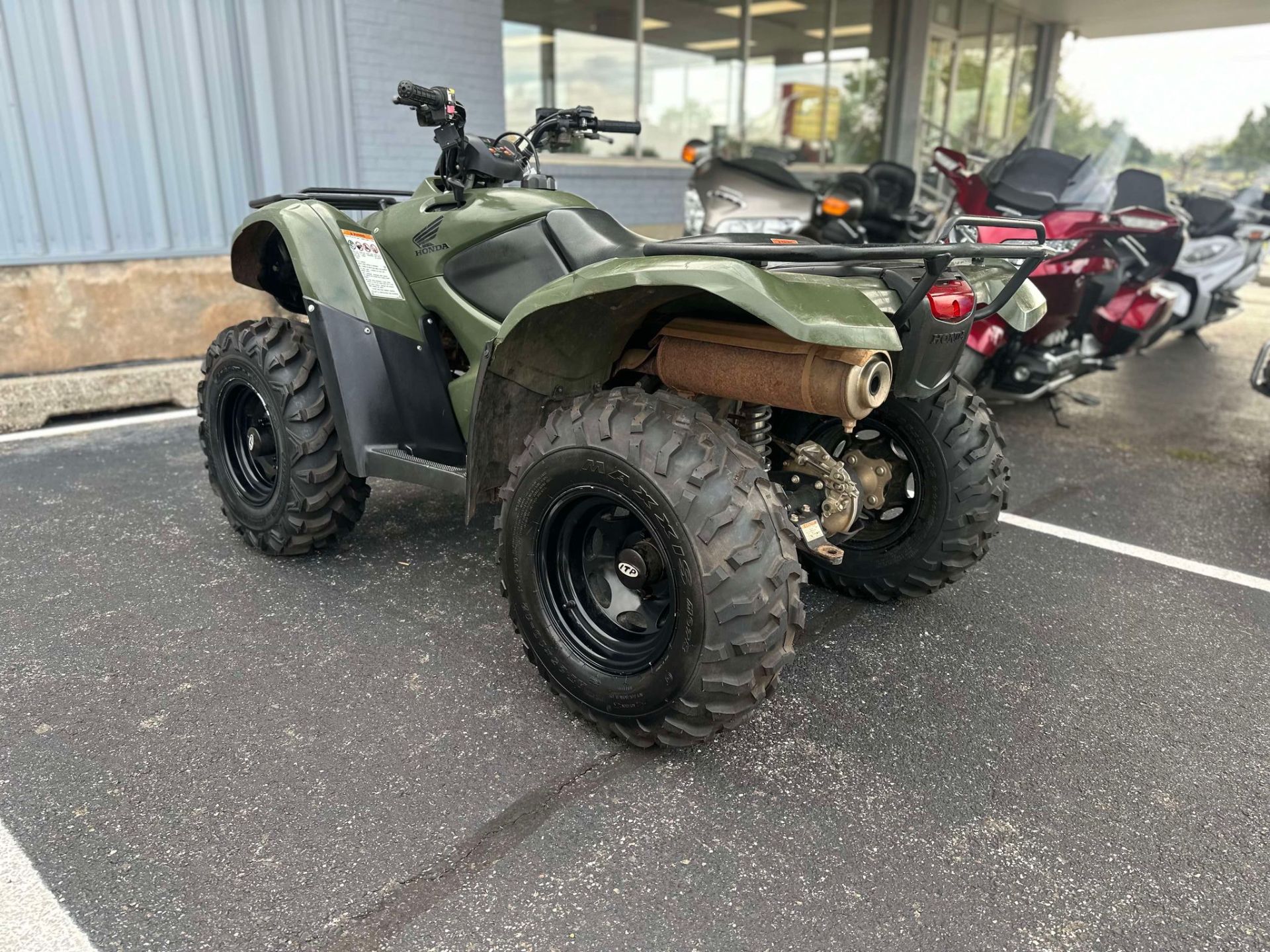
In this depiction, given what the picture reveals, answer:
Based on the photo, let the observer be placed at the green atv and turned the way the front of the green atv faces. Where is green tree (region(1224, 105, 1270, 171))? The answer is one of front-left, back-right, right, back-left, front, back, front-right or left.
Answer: right

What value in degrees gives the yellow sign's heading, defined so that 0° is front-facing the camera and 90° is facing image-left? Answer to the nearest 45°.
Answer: approximately 0°

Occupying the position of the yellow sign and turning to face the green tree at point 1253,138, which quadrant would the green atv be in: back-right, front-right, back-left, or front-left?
back-right

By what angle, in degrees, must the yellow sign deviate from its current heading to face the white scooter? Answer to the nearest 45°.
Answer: approximately 45° to its left

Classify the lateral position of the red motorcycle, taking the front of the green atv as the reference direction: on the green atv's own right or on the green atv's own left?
on the green atv's own right

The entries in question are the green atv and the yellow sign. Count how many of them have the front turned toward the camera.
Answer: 1

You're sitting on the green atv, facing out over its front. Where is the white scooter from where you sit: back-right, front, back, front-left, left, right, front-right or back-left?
right

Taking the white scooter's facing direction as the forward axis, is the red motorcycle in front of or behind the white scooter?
in front

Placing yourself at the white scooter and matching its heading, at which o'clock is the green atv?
The green atv is roughly at 11 o'clock from the white scooter.

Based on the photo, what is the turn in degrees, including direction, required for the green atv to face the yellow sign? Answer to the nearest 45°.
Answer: approximately 45° to its right
